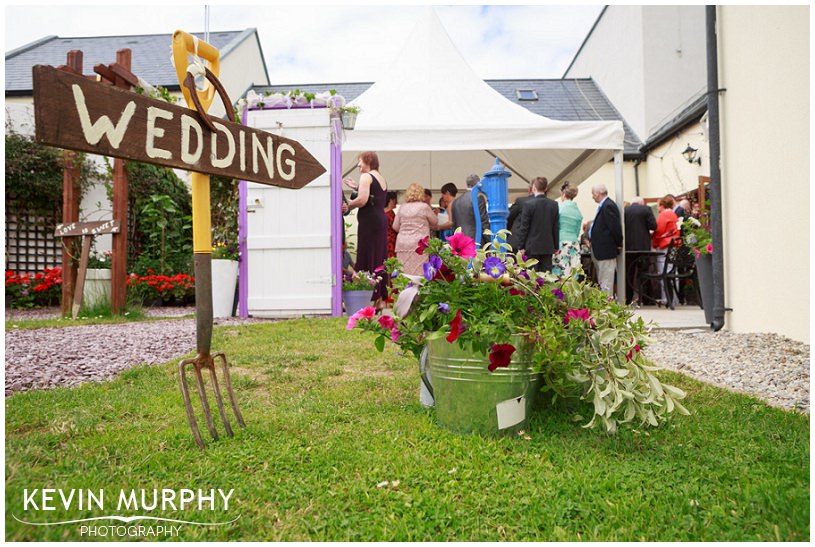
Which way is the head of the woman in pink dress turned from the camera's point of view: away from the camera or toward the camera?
away from the camera

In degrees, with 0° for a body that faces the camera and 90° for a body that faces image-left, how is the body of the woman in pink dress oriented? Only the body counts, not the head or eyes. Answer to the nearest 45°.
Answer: approximately 180°

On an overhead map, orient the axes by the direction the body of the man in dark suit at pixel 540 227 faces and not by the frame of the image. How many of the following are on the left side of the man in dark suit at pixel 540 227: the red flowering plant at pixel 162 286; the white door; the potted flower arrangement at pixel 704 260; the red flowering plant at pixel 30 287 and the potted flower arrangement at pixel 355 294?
4

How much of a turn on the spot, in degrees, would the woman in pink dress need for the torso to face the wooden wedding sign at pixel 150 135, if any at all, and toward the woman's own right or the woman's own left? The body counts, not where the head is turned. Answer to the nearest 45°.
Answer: approximately 180°

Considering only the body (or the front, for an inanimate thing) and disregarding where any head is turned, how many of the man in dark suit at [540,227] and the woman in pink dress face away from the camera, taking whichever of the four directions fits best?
2

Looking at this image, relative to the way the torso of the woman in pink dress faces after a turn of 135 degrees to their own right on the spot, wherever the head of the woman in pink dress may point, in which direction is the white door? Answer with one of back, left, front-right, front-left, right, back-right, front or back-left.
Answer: back-right

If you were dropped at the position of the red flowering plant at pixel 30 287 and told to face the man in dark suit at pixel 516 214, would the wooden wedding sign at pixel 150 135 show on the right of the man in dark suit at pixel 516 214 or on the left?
right

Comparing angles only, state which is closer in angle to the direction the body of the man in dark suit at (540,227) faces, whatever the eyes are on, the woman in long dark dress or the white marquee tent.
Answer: the white marquee tent

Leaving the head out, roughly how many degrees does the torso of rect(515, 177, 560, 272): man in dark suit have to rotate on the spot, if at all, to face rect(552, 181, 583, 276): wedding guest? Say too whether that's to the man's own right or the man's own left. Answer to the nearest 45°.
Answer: approximately 45° to the man's own right

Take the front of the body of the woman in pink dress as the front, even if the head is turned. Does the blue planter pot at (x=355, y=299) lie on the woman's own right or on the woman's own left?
on the woman's own left

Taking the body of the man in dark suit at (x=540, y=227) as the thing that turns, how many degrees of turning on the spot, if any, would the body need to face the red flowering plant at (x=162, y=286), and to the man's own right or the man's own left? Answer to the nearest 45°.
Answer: approximately 90° to the man's own left

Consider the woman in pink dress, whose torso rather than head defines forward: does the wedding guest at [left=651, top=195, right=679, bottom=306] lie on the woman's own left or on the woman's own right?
on the woman's own right

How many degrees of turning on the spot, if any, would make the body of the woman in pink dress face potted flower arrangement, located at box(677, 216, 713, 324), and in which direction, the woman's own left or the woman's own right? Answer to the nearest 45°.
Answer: approximately 90° to the woman's own right

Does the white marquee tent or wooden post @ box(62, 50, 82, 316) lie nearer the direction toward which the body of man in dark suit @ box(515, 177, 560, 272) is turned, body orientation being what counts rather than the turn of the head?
the white marquee tent

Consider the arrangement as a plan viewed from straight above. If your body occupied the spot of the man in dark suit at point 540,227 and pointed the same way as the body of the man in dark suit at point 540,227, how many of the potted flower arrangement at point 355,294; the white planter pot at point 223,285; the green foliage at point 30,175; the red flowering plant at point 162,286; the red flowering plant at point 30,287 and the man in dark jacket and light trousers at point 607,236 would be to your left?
5

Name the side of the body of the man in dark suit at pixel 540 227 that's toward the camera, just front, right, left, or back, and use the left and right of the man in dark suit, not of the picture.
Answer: back
